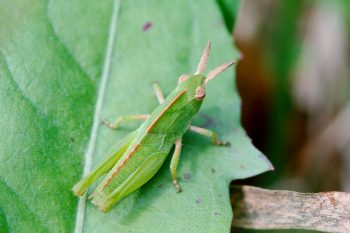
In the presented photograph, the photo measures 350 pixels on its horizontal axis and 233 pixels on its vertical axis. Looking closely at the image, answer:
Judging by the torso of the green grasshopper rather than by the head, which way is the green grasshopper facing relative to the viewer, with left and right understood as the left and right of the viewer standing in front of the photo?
facing away from the viewer and to the right of the viewer
